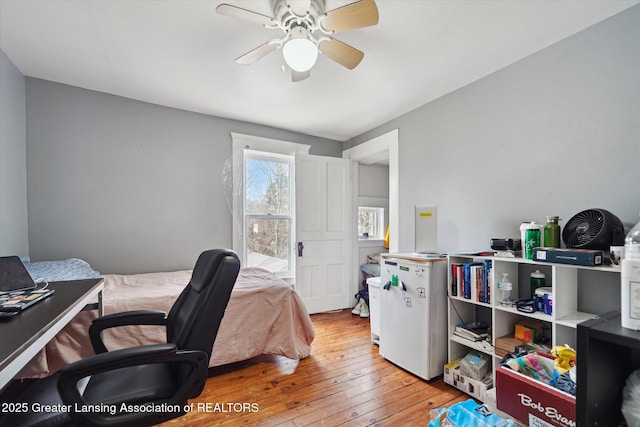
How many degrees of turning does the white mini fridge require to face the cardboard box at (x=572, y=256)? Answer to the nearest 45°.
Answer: approximately 90° to its left

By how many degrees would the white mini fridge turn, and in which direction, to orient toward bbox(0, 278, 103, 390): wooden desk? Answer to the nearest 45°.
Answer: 0° — it already faces it

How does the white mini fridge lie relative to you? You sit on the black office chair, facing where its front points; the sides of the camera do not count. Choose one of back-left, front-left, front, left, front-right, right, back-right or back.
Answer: back

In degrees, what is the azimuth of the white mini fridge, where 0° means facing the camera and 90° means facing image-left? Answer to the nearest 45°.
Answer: approximately 45°

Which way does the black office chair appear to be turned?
to the viewer's left

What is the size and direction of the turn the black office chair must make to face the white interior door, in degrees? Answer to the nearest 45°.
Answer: approximately 135° to its right

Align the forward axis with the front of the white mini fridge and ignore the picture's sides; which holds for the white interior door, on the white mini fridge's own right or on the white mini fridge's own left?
on the white mini fridge's own right

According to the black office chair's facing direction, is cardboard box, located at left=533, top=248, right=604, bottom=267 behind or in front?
behind

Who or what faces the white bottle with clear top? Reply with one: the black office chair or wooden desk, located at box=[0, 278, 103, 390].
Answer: the wooden desk

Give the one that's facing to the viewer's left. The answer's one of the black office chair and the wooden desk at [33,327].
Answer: the black office chair
